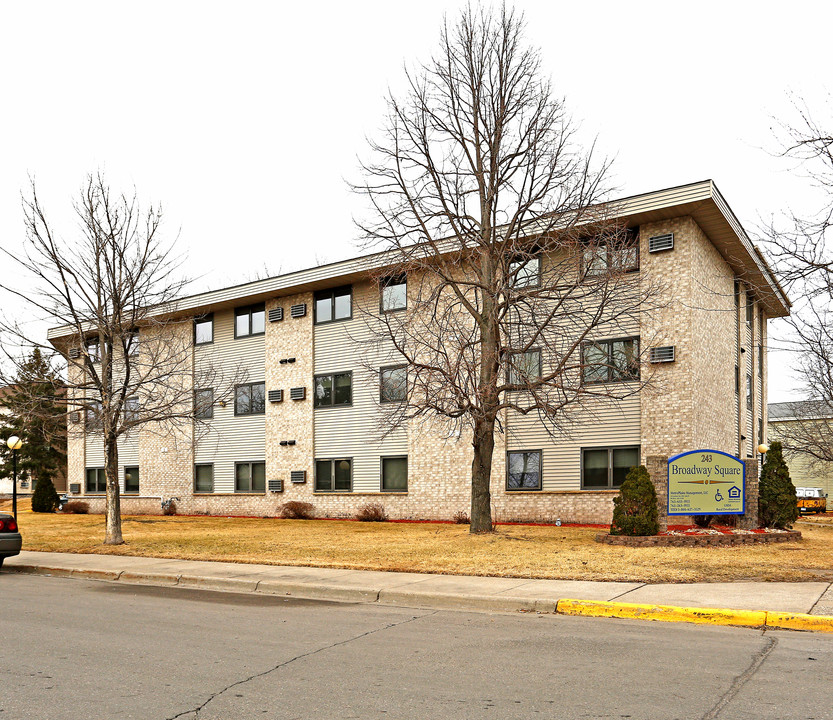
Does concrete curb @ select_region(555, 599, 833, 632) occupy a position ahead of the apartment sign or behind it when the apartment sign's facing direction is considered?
ahead

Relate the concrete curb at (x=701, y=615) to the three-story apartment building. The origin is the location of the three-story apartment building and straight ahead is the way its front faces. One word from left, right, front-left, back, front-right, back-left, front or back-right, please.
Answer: front-left

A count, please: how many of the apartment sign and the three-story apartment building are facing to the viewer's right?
0

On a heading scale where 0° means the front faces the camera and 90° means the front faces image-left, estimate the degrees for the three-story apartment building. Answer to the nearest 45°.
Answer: approximately 45°

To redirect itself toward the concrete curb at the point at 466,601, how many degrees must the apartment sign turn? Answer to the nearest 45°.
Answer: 0° — it already faces it

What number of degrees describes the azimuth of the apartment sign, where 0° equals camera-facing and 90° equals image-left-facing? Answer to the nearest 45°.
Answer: approximately 0°

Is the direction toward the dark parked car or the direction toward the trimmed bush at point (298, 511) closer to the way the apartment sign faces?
the dark parked car

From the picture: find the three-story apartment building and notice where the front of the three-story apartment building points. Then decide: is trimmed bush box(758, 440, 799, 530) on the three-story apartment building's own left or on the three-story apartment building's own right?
on the three-story apartment building's own left

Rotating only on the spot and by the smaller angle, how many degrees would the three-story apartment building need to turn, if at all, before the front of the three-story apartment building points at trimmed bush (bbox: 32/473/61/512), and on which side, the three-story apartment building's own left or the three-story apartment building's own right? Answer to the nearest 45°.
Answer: approximately 90° to the three-story apartment building's own right
